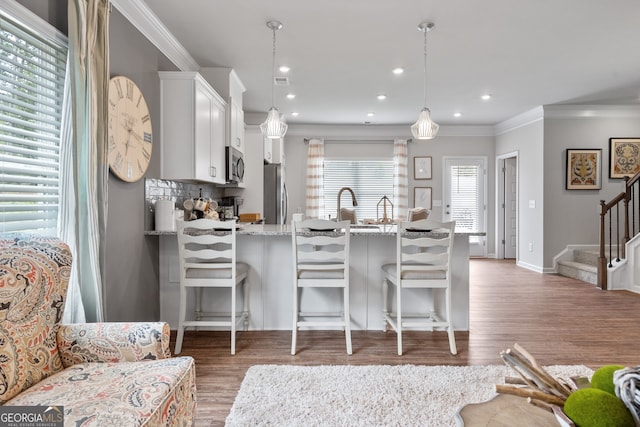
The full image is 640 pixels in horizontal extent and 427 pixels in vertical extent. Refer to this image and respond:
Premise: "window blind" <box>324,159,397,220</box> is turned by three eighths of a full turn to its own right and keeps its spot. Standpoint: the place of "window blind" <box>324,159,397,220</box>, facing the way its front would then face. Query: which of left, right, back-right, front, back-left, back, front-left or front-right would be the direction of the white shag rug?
back-left

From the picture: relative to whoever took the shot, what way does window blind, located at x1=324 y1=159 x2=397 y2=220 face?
facing the viewer

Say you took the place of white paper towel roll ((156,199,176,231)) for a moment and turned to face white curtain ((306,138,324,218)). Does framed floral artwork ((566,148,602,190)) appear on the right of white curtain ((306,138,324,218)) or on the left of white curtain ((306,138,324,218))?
right

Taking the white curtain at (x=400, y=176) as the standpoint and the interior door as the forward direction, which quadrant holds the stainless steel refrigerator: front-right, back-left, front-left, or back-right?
back-right

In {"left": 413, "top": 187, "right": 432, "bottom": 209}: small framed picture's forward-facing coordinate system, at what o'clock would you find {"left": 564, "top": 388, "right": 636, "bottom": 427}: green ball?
The green ball is roughly at 12 o'clock from the small framed picture.

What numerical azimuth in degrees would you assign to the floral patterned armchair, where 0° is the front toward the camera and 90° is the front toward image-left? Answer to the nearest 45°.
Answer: approximately 315°

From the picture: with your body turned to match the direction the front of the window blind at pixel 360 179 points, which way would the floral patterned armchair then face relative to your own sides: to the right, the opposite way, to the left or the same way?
to the left

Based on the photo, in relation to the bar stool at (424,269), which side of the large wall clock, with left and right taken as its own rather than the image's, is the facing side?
front

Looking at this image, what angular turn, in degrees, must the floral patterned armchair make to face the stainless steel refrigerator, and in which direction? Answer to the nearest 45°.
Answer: approximately 90° to its left

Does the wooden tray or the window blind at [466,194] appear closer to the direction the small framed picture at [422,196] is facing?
the wooden tray
